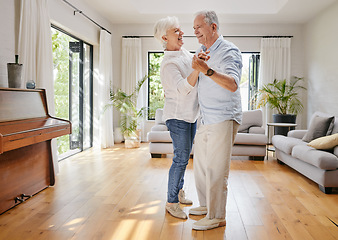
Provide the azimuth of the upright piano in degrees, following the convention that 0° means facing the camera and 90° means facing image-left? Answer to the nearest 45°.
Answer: approximately 315°

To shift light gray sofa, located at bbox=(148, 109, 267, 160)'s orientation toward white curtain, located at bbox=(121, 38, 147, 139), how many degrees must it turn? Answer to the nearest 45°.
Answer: approximately 135° to its right

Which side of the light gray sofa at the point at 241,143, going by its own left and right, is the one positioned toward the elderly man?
front

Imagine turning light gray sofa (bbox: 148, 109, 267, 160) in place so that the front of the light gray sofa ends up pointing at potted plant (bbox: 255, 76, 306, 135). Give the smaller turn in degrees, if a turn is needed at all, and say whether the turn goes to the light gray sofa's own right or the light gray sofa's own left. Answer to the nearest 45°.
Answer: approximately 135° to the light gray sofa's own left

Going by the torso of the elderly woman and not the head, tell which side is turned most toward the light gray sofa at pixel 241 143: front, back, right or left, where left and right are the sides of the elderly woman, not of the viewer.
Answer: left

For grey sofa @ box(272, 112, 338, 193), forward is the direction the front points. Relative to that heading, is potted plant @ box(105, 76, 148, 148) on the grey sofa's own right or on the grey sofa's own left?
on the grey sofa's own right

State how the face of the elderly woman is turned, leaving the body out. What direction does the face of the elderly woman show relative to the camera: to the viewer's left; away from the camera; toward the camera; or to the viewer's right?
to the viewer's right

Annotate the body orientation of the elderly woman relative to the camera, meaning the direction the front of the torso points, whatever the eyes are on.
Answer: to the viewer's right

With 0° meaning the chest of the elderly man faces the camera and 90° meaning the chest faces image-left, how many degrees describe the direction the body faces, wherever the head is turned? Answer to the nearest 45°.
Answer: approximately 90°

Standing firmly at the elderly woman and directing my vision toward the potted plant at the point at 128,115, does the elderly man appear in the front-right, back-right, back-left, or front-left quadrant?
back-right

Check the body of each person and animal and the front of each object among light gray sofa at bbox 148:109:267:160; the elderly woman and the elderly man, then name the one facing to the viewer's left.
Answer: the elderly man

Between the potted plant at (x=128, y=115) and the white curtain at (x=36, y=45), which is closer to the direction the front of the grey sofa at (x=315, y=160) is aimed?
the white curtain

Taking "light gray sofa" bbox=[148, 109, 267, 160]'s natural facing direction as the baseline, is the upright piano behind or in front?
in front

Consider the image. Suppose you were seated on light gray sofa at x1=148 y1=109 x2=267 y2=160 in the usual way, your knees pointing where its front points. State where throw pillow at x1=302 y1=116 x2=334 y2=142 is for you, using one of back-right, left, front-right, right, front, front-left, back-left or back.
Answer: front-left
